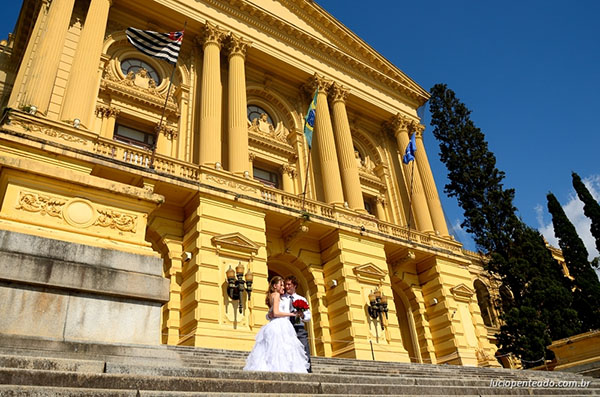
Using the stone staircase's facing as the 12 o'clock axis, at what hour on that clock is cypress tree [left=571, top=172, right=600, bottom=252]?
The cypress tree is roughly at 9 o'clock from the stone staircase.

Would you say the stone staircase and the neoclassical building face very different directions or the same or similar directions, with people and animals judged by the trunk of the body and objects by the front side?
same or similar directions

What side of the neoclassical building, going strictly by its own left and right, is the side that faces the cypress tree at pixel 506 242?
left

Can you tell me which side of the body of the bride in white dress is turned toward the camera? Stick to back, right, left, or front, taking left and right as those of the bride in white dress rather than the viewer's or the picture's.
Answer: right

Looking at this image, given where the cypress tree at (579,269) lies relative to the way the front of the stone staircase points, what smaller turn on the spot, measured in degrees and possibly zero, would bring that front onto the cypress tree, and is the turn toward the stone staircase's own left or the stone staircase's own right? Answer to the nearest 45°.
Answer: approximately 90° to the stone staircase's own left

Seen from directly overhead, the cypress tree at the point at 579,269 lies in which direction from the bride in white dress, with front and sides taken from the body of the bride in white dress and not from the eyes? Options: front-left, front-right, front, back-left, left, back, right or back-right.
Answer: front-left

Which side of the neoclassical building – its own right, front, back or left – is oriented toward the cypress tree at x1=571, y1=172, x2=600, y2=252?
left

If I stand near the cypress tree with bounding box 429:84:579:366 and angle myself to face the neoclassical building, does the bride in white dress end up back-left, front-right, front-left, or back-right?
front-left

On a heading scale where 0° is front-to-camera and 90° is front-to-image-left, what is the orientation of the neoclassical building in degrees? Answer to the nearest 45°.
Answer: approximately 315°

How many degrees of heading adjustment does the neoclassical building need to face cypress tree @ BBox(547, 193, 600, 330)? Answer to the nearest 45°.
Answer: approximately 90° to its left

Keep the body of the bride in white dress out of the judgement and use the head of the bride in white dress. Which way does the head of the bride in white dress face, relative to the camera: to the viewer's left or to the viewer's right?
to the viewer's right

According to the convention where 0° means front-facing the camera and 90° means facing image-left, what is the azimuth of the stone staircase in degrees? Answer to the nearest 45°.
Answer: approximately 315°
